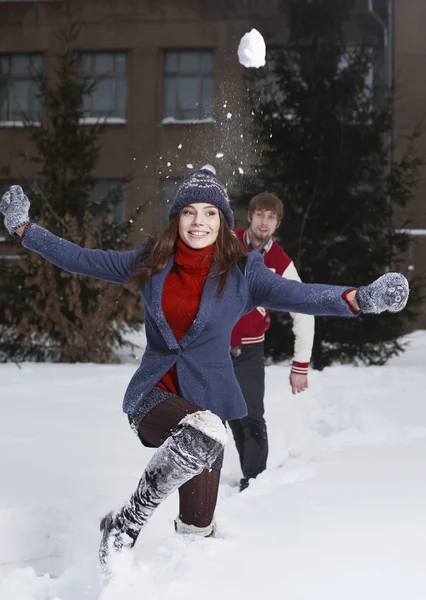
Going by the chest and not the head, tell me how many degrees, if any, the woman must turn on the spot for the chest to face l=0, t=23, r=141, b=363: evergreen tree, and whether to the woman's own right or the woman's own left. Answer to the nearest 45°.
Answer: approximately 180°

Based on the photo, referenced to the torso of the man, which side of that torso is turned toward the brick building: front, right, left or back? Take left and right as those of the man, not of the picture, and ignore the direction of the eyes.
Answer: back

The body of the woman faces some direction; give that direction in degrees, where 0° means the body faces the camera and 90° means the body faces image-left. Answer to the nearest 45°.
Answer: approximately 0°

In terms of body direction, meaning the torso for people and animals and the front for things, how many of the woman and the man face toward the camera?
2

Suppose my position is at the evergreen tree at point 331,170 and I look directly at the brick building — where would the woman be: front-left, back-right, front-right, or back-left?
back-left

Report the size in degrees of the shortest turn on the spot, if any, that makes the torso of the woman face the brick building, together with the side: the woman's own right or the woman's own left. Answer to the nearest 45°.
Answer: approximately 180°

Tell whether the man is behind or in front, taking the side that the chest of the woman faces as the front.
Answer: behind

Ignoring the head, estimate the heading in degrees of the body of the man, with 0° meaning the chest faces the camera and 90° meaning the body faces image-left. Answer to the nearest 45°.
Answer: approximately 0°
